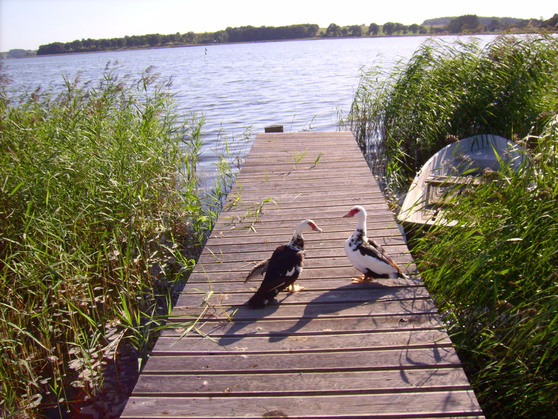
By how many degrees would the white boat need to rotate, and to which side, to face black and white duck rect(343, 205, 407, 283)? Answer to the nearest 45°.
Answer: approximately 135° to its right

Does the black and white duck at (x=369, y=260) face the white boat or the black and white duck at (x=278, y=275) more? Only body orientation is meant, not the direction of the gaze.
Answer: the black and white duck

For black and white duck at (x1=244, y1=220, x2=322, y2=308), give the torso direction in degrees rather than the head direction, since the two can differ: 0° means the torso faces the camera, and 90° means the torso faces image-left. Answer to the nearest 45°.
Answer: approximately 225°

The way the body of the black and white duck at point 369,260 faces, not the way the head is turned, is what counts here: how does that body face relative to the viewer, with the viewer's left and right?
facing to the left of the viewer

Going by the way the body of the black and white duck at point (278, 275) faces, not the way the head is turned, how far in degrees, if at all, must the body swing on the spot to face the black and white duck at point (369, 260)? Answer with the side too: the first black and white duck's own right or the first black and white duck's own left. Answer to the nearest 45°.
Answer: approximately 45° to the first black and white duck's own right

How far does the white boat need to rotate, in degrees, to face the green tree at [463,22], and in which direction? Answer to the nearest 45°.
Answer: approximately 45° to its left

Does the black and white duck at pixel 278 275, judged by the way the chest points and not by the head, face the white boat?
yes

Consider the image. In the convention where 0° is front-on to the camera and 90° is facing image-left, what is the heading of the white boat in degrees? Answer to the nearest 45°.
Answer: approximately 225°

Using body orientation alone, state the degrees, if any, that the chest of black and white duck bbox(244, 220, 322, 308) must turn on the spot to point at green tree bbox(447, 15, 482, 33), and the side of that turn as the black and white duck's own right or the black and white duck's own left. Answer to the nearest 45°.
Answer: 0° — it already faces it

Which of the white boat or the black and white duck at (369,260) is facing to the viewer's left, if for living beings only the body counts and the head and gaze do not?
the black and white duck

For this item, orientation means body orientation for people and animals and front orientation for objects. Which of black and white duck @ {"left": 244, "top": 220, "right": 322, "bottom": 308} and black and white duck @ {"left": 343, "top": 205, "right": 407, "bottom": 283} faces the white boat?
black and white duck @ {"left": 244, "top": 220, "right": 322, "bottom": 308}
